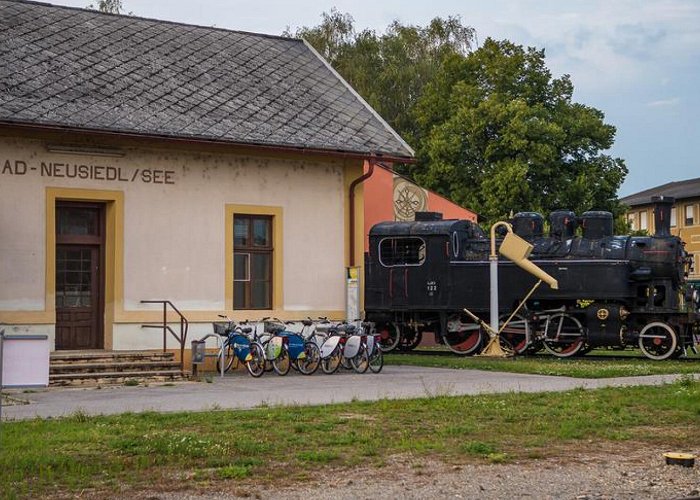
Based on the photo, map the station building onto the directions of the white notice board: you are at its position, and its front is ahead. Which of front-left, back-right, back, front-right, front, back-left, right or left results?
back

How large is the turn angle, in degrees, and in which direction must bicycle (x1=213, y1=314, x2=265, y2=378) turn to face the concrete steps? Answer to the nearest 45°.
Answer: approximately 45° to its left

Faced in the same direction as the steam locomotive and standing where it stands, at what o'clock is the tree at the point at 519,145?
The tree is roughly at 9 o'clock from the steam locomotive.

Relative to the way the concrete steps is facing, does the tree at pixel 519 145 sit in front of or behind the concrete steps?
behind

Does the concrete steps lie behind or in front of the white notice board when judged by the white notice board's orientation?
behind

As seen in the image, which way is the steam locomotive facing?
to the viewer's right

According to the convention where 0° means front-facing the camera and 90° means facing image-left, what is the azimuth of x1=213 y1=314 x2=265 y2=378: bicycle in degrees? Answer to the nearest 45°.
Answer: approximately 135°

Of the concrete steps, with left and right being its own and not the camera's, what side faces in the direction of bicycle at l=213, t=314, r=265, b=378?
left

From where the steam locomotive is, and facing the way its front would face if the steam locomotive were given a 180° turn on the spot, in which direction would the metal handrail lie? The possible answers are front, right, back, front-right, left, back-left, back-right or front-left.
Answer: front-left

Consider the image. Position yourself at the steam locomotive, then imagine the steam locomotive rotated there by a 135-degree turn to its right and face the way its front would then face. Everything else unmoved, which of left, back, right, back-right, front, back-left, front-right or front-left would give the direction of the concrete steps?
front
